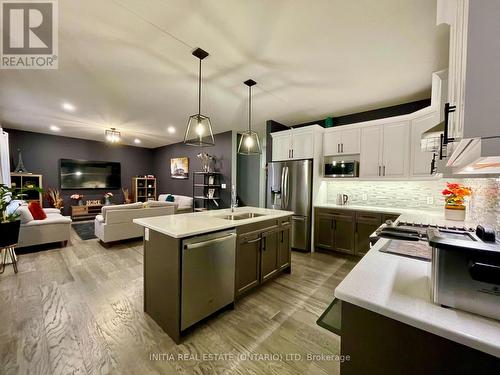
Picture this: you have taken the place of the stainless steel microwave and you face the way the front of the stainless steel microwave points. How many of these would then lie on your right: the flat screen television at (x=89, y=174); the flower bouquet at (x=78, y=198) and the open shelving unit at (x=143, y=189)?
3

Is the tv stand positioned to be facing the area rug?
yes

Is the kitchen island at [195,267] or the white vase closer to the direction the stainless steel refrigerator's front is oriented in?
the kitchen island

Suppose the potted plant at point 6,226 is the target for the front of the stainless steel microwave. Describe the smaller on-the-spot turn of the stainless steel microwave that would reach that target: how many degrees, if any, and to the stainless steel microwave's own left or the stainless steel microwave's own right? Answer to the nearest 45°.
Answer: approximately 45° to the stainless steel microwave's own right

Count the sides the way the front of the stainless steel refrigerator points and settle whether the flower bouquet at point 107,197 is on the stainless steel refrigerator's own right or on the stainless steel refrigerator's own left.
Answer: on the stainless steel refrigerator's own right

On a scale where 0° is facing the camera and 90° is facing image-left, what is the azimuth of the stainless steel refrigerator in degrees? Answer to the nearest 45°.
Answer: approximately 45°

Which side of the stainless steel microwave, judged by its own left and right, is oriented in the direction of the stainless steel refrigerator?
right

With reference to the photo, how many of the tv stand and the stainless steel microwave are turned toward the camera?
2
